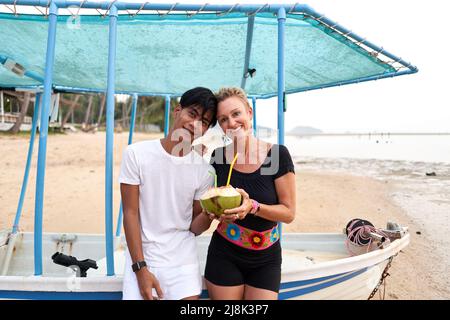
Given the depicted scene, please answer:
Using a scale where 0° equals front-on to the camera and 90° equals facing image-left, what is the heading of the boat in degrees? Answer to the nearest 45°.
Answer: approximately 270°

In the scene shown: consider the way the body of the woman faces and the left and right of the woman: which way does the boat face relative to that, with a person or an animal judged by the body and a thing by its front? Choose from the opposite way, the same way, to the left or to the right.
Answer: to the left

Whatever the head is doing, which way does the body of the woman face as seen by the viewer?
toward the camera

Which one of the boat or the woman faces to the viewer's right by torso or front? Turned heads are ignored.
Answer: the boat

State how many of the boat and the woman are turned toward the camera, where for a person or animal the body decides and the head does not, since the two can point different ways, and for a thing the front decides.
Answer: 1

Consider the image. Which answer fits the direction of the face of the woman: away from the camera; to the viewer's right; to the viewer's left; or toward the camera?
toward the camera

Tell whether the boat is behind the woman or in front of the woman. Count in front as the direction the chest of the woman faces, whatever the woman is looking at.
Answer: behind
